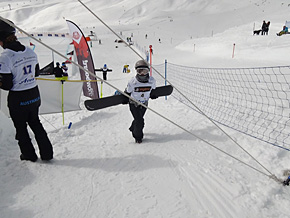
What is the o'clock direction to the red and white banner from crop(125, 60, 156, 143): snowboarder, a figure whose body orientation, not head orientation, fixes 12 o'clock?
The red and white banner is roughly at 5 o'clock from the snowboarder.

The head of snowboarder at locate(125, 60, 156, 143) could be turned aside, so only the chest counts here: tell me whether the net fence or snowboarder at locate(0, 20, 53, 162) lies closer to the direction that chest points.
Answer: the snowboarder

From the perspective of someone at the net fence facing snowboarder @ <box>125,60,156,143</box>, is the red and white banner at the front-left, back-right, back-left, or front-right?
front-right

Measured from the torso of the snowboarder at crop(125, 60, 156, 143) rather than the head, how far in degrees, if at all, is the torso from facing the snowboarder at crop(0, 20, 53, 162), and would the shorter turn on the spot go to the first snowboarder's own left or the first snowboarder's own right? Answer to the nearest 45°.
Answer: approximately 45° to the first snowboarder's own right

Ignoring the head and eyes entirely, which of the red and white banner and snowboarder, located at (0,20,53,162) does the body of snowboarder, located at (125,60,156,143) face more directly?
the snowboarder

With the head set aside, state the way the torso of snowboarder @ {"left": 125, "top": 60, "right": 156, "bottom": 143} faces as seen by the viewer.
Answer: toward the camera

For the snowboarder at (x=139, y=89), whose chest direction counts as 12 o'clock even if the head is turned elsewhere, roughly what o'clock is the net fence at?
The net fence is roughly at 8 o'clock from the snowboarder.
